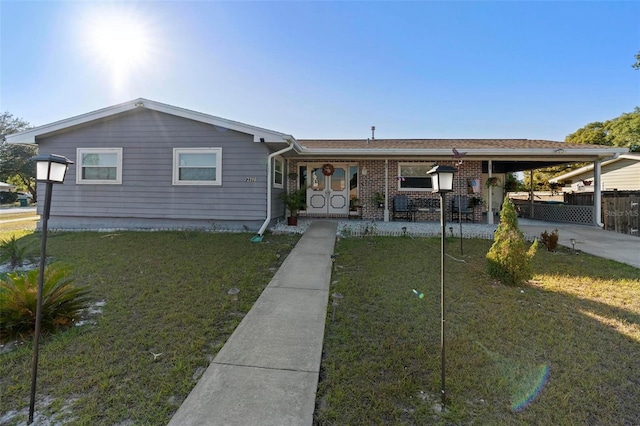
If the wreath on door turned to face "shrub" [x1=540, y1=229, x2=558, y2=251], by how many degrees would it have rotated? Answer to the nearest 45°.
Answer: approximately 45° to its left

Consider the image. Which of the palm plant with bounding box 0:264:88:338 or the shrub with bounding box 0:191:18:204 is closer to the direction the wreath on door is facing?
the palm plant

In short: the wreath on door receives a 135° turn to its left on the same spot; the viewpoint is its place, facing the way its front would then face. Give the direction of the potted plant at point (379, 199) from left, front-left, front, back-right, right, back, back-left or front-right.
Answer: front-right

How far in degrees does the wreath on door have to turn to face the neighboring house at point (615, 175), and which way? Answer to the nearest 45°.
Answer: approximately 90° to its left

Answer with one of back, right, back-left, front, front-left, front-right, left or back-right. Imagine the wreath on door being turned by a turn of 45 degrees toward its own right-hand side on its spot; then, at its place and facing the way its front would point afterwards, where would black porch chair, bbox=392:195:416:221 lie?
back-left

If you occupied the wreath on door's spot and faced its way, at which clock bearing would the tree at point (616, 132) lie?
The tree is roughly at 8 o'clock from the wreath on door.

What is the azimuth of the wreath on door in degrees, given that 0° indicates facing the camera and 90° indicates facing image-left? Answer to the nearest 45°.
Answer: approximately 0°

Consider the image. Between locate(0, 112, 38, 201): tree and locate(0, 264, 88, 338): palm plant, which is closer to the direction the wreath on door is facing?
the palm plant

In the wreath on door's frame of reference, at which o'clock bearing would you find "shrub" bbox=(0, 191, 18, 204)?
The shrub is roughly at 4 o'clock from the wreath on door.
